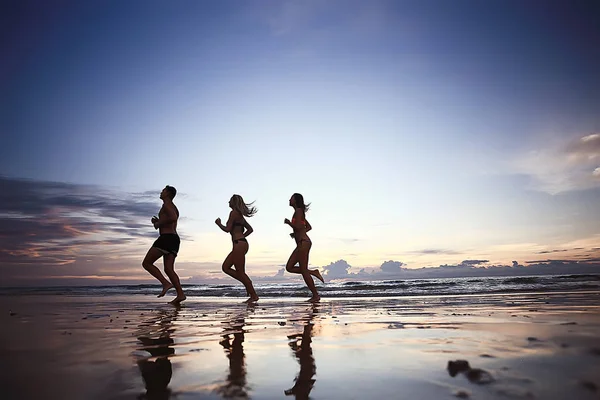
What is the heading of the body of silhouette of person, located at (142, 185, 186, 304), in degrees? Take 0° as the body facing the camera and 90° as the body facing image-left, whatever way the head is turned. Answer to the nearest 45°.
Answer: approximately 90°

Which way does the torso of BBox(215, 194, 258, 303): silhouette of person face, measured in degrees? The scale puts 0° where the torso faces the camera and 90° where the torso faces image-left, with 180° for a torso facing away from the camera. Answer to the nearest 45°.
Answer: approximately 90°

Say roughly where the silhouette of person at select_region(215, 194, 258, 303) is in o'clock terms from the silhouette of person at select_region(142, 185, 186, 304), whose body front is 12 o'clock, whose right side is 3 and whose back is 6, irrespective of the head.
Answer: the silhouette of person at select_region(215, 194, 258, 303) is roughly at 6 o'clock from the silhouette of person at select_region(142, 185, 186, 304).

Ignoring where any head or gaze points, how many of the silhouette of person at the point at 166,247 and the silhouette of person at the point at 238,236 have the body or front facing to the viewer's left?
2

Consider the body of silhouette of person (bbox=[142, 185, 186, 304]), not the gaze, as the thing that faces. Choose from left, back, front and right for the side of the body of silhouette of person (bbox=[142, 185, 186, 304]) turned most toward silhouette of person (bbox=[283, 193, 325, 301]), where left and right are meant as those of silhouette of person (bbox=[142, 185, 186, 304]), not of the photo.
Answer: back

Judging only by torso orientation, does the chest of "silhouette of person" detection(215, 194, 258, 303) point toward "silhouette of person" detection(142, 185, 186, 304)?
yes

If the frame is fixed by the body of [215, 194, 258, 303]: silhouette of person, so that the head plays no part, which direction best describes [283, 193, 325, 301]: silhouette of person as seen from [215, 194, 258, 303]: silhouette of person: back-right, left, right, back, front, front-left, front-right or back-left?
back

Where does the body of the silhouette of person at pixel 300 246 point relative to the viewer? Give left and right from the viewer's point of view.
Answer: facing to the left of the viewer

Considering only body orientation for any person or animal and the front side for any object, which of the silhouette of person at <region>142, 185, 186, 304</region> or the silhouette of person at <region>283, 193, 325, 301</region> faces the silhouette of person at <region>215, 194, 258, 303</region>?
the silhouette of person at <region>283, 193, 325, 301</region>
